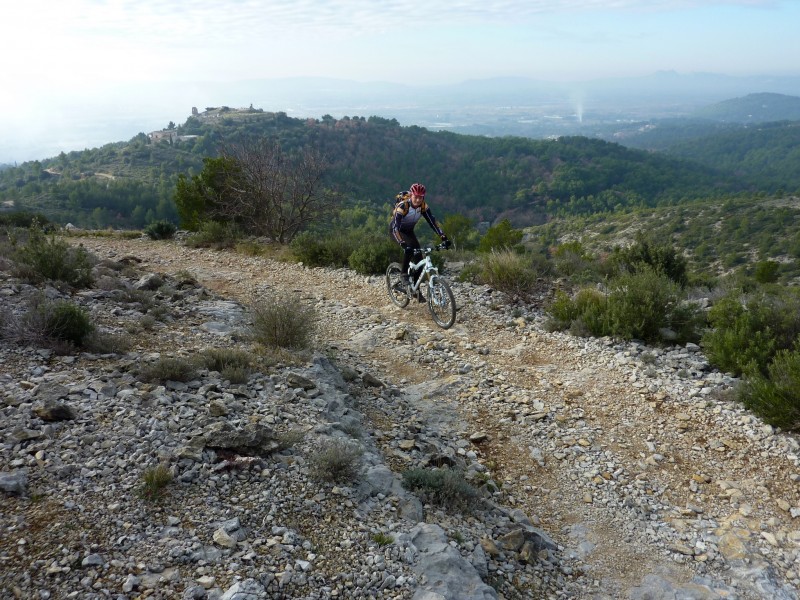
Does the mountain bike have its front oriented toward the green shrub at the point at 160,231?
no

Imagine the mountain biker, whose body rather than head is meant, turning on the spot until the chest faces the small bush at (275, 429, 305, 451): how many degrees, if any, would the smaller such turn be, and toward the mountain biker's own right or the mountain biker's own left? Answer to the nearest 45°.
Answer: approximately 45° to the mountain biker's own right

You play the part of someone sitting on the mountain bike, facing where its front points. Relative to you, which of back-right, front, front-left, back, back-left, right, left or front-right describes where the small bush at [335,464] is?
front-right

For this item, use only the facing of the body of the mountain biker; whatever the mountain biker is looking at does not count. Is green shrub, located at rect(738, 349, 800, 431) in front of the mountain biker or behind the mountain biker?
in front

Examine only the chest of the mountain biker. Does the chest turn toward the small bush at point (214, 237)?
no

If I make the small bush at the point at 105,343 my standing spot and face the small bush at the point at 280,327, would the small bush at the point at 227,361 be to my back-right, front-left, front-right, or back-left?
front-right

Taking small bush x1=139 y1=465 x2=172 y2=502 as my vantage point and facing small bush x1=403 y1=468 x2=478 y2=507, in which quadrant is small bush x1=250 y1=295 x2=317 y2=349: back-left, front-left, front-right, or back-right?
front-left

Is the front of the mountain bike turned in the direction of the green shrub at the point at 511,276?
no

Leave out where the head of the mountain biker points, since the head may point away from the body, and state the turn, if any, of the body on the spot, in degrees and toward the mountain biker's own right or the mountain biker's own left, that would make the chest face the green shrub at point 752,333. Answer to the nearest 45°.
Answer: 0° — they already face it

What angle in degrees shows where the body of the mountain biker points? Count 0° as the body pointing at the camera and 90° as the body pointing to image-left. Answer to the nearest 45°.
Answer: approximately 315°

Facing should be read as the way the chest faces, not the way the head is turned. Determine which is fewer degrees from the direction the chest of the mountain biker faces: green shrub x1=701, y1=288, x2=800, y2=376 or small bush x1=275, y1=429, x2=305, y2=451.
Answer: the green shrub

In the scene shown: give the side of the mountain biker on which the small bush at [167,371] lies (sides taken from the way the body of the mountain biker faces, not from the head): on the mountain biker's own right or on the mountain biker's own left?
on the mountain biker's own right

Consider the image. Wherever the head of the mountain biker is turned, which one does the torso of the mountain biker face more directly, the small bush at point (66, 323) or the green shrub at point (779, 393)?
the green shrub

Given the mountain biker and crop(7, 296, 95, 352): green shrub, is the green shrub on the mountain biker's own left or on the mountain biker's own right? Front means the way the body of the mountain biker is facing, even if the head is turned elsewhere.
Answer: on the mountain biker's own right

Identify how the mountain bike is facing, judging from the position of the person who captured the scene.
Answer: facing the viewer and to the right of the viewer

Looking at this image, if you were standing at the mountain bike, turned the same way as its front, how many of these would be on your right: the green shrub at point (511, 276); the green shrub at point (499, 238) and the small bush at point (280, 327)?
1

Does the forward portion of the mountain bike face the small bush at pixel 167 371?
no

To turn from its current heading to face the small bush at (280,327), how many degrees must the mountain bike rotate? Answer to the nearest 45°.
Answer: approximately 90° to its right
